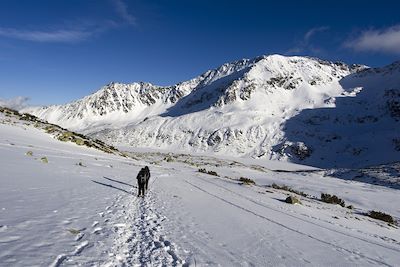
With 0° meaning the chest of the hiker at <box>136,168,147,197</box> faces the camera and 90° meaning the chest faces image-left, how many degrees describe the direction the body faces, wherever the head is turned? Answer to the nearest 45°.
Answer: approximately 180°
